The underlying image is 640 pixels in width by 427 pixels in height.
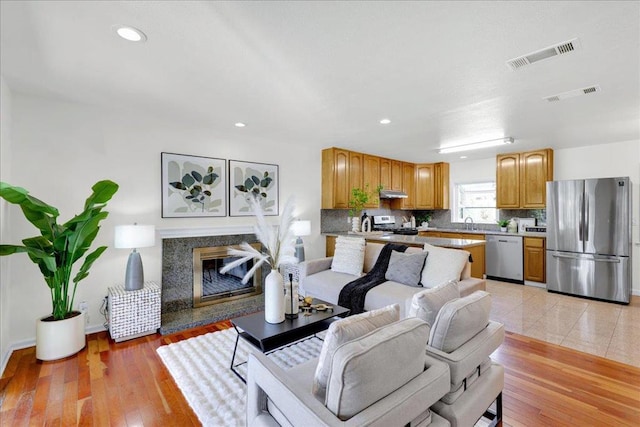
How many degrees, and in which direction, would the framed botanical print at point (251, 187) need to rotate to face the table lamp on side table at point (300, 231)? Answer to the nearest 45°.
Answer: approximately 45° to its left

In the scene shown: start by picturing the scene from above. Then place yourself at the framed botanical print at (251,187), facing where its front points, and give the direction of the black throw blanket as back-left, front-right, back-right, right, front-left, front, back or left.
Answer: front

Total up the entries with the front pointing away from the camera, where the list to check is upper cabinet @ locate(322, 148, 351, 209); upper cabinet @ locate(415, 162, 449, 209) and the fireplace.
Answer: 0

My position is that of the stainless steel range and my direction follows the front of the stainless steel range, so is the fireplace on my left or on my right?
on my right

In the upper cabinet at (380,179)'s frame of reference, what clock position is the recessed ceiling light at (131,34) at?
The recessed ceiling light is roughly at 2 o'clock from the upper cabinet.

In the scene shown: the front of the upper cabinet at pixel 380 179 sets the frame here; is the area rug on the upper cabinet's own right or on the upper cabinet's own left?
on the upper cabinet's own right

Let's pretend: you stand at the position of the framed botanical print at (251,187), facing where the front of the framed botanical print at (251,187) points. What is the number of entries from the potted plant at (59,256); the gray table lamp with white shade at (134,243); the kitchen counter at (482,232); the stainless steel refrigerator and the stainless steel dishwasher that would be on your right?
2

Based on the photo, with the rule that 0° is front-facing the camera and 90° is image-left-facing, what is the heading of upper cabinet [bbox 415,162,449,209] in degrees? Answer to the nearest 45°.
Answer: approximately 45°

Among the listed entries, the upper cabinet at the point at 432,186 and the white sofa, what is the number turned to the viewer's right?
0

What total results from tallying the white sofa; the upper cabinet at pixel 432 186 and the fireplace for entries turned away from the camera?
0

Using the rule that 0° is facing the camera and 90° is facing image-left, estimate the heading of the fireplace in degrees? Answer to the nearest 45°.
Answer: approximately 315°

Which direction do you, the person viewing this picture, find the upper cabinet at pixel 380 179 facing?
facing the viewer and to the right of the viewer

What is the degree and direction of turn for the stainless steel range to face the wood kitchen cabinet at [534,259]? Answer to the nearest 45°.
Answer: approximately 45° to its left

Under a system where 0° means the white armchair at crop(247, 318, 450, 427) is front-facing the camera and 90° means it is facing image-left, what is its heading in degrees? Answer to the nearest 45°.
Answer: approximately 135°

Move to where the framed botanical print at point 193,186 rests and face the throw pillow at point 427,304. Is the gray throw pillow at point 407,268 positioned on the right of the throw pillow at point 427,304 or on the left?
left

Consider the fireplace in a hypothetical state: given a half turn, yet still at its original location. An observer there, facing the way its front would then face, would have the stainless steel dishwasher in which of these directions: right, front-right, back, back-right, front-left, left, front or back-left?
back-right
